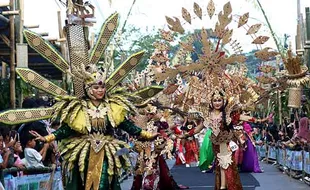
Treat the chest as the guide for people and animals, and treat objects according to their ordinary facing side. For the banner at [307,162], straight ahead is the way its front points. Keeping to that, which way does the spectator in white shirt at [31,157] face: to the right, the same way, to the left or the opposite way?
the opposite way

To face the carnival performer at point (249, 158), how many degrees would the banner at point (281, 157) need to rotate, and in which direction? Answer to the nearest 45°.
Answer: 0° — it already faces them

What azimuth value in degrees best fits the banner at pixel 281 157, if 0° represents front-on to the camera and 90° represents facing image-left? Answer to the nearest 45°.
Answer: approximately 45°

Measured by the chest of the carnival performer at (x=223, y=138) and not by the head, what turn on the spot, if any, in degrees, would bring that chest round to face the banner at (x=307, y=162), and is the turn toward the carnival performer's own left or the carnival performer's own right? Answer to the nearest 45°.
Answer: approximately 135° to the carnival performer's own left

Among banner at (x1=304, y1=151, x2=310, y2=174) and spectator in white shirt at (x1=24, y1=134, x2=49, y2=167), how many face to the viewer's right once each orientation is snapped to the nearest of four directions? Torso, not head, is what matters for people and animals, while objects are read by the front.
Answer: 1

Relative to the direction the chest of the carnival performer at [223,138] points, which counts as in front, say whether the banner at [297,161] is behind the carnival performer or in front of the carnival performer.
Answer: behind

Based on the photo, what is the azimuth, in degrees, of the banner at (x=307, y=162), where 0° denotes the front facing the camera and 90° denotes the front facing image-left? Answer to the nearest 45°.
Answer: approximately 45°

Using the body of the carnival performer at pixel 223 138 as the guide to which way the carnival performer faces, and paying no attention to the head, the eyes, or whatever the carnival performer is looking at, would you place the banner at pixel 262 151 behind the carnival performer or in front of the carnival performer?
behind

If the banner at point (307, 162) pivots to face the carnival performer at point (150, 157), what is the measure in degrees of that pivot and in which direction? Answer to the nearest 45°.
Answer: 0° — it already faces them

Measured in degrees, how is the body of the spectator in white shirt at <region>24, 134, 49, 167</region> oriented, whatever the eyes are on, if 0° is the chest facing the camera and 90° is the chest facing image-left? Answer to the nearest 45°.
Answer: approximately 270°
